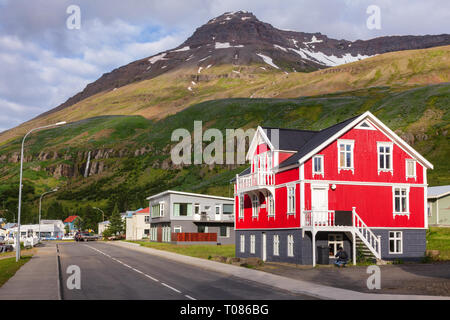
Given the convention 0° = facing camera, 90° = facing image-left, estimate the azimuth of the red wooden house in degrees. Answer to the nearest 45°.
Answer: approximately 45°
